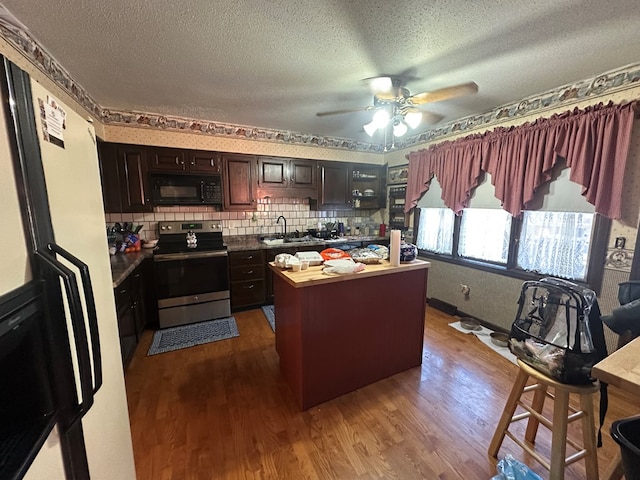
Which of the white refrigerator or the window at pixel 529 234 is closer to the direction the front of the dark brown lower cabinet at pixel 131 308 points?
the window

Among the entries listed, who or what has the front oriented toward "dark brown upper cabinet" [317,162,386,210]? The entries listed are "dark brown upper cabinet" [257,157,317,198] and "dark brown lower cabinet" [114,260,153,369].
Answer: the dark brown lower cabinet

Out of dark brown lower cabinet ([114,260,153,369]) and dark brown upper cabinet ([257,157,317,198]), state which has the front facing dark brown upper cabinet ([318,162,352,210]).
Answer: the dark brown lower cabinet

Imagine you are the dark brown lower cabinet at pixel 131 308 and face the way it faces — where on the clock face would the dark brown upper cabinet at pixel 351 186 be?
The dark brown upper cabinet is roughly at 12 o'clock from the dark brown lower cabinet.

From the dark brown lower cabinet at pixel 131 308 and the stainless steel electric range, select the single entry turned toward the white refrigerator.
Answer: the stainless steel electric range

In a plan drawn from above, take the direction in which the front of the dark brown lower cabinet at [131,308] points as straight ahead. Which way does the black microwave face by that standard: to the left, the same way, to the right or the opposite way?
to the right

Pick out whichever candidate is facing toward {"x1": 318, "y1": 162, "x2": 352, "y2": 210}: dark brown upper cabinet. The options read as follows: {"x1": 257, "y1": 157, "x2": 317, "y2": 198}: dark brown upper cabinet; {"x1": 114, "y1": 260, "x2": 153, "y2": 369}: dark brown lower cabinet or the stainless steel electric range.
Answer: the dark brown lower cabinet

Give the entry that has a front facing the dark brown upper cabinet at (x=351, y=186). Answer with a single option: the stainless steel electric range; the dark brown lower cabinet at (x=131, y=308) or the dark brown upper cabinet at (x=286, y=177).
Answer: the dark brown lower cabinet

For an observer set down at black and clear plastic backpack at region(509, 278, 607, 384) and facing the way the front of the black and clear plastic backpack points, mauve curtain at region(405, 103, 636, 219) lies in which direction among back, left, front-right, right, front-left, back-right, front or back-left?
back-right

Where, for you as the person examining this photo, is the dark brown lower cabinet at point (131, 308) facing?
facing to the right of the viewer

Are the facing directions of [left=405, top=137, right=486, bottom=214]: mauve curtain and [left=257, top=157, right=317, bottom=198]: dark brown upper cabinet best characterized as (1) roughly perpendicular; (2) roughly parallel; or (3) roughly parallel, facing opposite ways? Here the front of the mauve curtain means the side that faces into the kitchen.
roughly perpendicular
